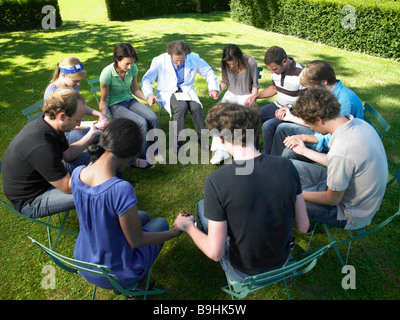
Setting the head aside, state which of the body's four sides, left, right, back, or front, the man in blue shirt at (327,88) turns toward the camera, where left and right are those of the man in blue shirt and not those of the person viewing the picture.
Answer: left

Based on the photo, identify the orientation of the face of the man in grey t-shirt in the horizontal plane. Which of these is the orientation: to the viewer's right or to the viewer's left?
to the viewer's left

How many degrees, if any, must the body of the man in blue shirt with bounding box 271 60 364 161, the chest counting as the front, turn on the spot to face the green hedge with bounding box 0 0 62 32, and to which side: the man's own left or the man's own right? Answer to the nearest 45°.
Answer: approximately 45° to the man's own right

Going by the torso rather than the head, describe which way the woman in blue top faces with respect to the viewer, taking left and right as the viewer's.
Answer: facing away from the viewer and to the right of the viewer

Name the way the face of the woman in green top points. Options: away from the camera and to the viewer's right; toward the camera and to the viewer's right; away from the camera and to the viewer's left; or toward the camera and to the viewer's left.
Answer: toward the camera and to the viewer's right

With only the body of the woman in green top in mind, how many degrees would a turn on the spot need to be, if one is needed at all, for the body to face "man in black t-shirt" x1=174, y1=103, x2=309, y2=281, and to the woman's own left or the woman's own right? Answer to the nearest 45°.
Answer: approximately 45° to the woman's own right

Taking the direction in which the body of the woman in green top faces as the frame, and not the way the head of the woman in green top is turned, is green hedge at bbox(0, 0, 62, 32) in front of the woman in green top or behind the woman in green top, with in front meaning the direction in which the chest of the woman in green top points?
behind

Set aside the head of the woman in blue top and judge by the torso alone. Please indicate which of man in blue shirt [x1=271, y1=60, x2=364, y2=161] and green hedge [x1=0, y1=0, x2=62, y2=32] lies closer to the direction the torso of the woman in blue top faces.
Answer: the man in blue shirt

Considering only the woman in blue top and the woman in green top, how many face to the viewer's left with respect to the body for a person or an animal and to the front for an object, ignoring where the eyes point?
0

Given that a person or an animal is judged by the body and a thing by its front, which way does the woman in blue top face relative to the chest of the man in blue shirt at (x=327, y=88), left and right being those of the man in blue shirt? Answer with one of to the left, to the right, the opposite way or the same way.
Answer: to the right

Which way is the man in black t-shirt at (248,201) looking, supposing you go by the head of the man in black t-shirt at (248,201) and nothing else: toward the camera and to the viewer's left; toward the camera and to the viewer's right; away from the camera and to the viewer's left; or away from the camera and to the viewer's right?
away from the camera and to the viewer's left

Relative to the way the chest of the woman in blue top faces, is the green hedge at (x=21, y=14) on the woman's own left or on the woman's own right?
on the woman's own left

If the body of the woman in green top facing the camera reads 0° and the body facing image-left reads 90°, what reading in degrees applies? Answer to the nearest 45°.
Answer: approximately 315°

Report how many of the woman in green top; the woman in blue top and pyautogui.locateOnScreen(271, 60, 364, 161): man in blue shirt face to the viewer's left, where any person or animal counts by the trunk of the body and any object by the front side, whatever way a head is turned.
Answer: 1
